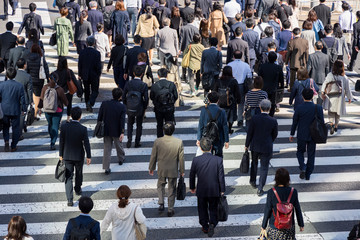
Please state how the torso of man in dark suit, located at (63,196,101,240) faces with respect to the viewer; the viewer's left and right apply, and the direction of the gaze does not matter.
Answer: facing away from the viewer

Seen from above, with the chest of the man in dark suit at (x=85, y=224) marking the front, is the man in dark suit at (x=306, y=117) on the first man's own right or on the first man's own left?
on the first man's own right

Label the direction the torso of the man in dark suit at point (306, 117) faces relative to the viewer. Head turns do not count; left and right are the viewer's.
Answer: facing away from the viewer

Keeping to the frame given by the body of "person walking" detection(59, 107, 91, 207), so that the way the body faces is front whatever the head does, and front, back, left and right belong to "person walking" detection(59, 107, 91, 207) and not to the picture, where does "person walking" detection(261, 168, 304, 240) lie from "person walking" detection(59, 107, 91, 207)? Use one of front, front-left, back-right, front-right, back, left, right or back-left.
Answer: back-right

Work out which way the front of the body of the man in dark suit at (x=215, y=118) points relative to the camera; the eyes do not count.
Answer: away from the camera

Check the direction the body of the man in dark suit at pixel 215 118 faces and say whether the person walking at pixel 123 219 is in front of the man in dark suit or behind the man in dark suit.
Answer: behind

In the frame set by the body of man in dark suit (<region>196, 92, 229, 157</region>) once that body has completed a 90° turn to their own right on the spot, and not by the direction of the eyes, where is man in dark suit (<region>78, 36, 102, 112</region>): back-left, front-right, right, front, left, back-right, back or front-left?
back-left

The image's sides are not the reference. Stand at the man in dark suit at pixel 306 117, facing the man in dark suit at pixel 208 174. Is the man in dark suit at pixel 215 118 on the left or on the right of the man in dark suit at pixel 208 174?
right

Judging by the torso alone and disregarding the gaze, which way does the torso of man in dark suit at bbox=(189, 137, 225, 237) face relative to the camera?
away from the camera

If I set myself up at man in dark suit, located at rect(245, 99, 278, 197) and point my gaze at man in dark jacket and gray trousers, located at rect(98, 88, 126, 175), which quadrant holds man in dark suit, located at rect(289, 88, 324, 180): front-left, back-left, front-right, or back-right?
back-right

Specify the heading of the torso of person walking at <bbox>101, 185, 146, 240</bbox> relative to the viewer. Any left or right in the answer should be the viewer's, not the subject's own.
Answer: facing away from the viewer

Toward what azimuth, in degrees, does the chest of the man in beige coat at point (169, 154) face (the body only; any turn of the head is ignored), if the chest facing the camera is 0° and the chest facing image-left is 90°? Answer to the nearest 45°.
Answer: approximately 180°
